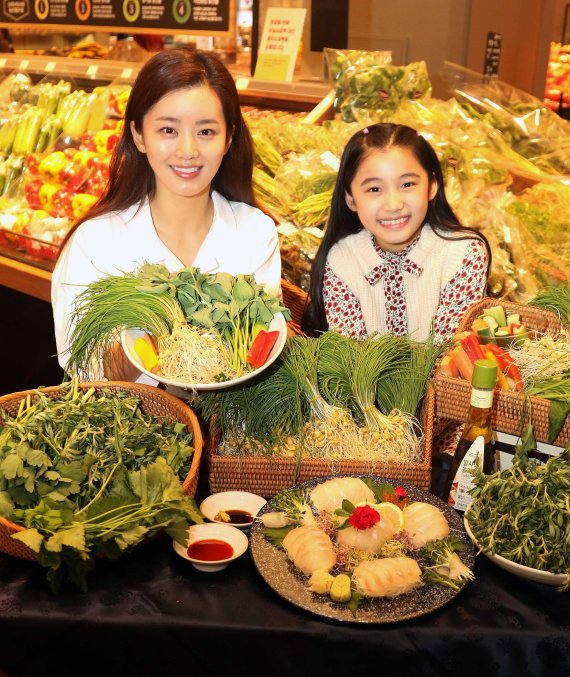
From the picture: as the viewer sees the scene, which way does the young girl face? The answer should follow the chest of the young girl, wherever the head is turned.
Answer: toward the camera

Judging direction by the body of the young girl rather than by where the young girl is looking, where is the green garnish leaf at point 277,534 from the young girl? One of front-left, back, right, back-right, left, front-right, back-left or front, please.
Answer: front

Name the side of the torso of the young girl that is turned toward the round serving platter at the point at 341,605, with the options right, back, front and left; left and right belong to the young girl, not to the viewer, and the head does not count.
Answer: front

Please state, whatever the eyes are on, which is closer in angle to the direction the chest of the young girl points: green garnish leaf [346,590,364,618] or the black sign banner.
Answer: the green garnish leaf

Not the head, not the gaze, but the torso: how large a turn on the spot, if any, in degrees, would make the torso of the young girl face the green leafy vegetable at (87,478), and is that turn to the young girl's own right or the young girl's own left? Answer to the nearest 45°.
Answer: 0° — they already face it

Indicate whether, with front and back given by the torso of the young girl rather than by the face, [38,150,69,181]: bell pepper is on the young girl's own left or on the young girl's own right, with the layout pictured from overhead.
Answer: on the young girl's own right

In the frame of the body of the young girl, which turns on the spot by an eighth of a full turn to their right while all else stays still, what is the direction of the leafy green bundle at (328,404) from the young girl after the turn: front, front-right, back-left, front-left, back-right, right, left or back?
front-left

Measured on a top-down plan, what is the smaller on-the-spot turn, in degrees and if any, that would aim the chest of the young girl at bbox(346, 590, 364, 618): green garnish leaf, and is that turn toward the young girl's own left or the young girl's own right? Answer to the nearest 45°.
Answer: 0° — they already face it

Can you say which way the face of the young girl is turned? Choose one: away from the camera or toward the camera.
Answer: toward the camera

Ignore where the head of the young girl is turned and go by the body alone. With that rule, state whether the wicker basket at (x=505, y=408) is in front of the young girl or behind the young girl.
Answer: in front

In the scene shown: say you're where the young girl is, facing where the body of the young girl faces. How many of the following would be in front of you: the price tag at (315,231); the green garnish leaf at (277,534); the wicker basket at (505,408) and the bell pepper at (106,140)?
2

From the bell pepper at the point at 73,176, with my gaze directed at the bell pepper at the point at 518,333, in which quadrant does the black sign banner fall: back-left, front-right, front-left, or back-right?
back-left

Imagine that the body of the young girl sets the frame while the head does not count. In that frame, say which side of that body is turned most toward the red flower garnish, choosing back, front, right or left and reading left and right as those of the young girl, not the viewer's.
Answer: front

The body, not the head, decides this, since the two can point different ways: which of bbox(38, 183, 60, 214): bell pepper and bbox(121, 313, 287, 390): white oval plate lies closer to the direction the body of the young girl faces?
the white oval plate

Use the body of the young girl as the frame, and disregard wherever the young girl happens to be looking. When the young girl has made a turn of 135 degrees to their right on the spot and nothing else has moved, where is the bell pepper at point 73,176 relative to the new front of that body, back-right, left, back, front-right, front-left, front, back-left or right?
front
